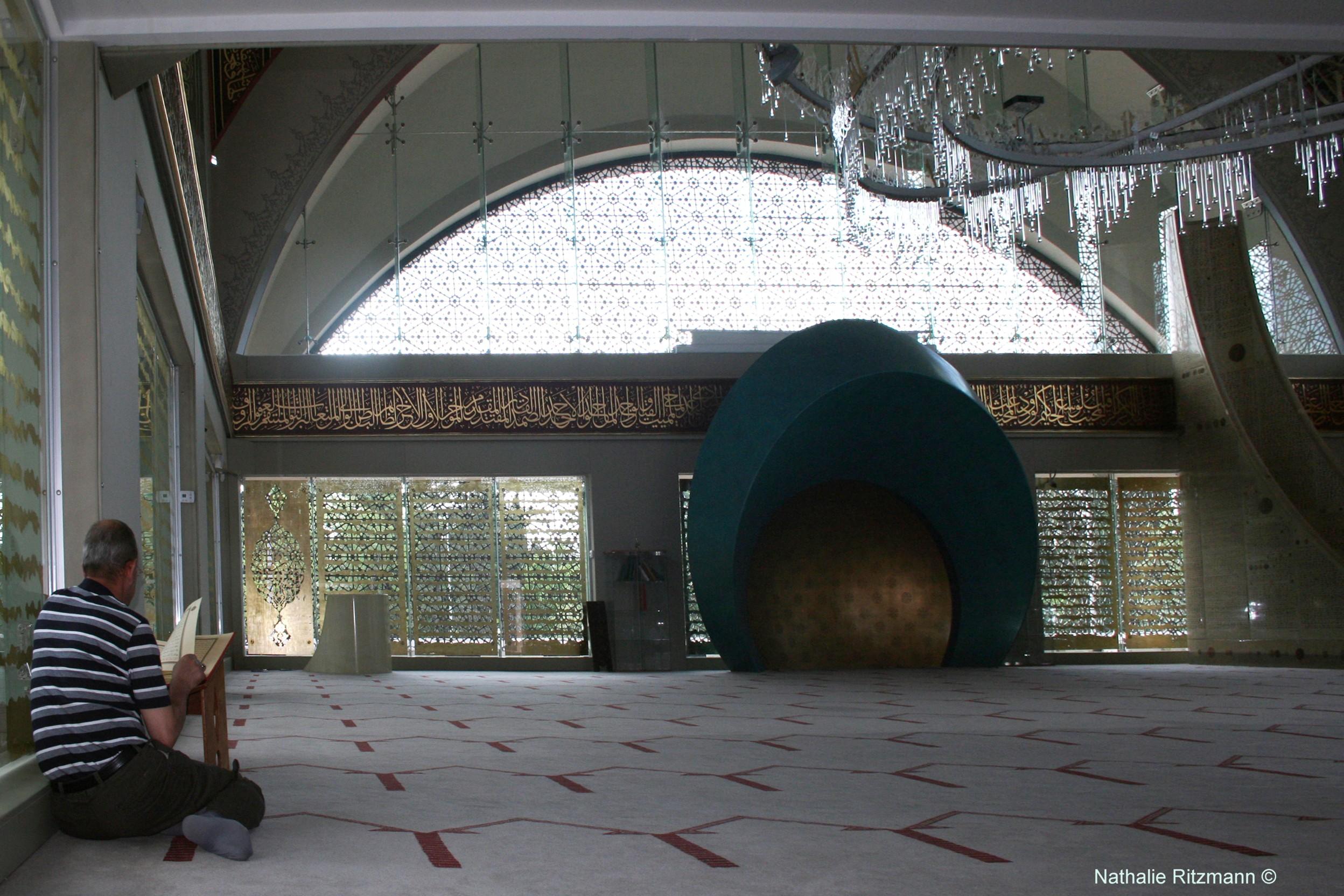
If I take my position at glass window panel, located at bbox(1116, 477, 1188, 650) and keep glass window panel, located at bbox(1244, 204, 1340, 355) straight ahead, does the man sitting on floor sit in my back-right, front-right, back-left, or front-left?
back-right

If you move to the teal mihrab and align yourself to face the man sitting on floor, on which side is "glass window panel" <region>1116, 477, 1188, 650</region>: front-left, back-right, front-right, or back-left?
back-left

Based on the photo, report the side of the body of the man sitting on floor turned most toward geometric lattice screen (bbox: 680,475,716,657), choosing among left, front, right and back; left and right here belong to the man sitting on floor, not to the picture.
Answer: front

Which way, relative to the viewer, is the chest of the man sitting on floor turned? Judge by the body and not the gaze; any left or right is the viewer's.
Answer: facing away from the viewer and to the right of the viewer

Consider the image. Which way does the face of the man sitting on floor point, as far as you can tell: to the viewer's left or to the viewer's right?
to the viewer's right

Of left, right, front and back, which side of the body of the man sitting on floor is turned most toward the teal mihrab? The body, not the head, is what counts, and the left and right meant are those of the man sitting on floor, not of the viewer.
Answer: front

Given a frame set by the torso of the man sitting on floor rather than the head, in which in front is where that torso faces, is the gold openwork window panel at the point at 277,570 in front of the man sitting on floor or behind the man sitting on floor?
in front

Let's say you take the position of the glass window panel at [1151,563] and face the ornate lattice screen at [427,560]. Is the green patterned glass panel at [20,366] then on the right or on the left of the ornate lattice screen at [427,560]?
left

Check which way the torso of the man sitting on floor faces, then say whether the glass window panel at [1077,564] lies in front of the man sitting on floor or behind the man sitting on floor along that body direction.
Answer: in front
